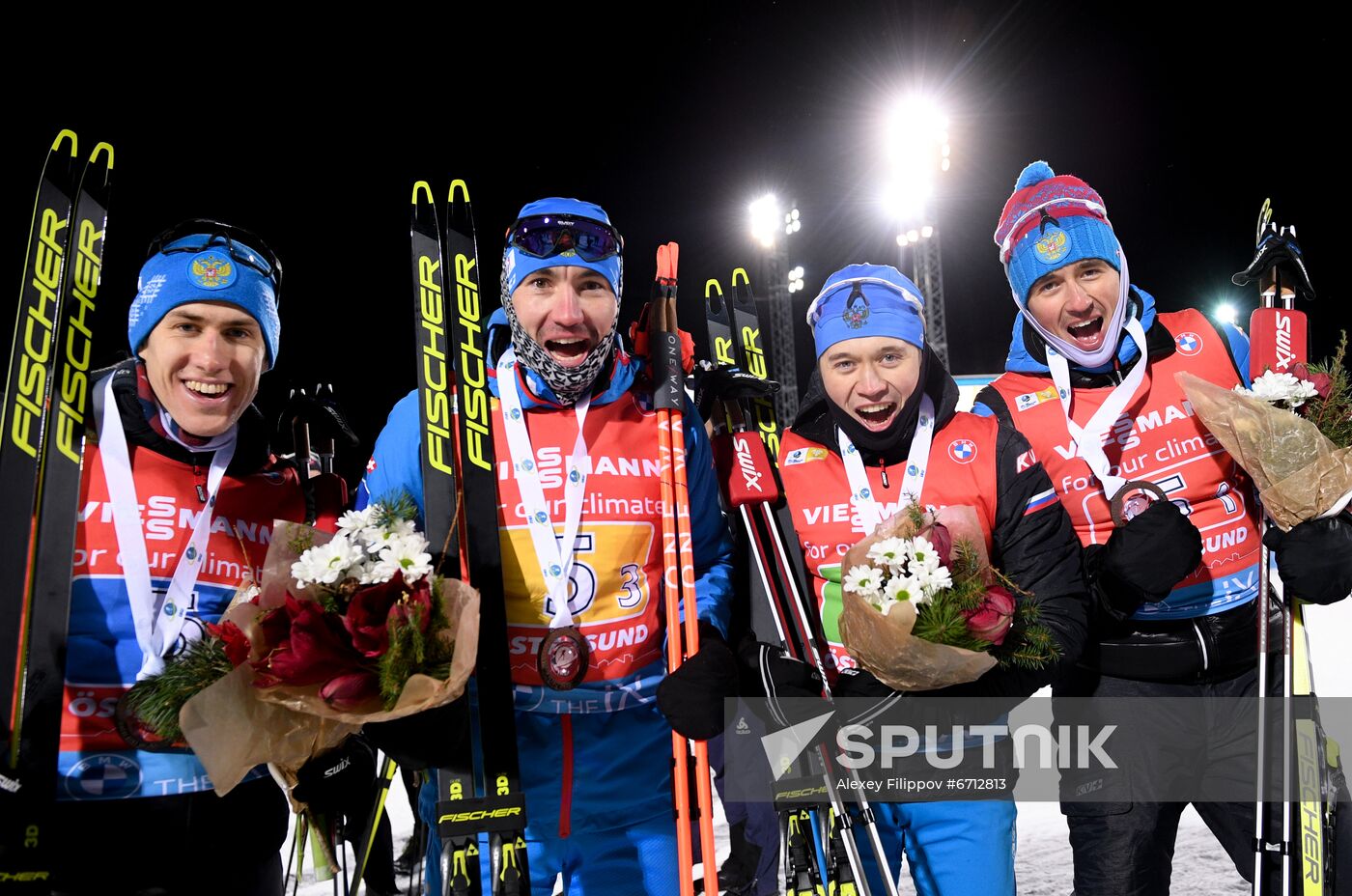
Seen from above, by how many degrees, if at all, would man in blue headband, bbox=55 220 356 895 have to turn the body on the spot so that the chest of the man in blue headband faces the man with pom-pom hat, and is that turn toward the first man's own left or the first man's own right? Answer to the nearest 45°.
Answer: approximately 90° to the first man's own left

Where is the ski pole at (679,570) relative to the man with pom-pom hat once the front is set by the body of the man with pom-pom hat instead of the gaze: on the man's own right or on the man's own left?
on the man's own right

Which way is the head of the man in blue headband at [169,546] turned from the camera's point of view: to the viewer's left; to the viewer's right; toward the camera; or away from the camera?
toward the camera

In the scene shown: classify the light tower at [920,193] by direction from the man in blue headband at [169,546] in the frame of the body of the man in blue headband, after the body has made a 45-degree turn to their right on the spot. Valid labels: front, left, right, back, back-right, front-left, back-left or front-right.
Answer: back

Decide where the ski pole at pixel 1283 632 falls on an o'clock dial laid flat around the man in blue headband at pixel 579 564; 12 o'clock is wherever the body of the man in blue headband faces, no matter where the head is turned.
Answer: The ski pole is roughly at 9 o'clock from the man in blue headband.

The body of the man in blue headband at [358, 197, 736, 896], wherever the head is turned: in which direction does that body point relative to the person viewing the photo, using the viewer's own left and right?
facing the viewer

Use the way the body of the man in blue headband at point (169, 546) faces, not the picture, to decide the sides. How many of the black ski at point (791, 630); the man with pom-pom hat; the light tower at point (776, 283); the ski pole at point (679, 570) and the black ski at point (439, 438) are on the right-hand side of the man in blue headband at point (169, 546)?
0

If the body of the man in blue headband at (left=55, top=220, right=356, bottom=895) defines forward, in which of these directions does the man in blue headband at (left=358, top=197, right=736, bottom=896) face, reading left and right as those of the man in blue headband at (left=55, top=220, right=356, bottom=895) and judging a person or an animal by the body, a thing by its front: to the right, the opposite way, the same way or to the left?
the same way

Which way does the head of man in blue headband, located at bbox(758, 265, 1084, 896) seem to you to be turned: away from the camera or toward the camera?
toward the camera

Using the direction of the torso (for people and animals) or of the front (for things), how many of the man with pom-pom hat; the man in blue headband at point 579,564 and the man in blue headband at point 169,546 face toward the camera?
3

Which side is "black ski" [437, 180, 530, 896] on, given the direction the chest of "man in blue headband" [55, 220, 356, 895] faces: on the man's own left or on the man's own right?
on the man's own left

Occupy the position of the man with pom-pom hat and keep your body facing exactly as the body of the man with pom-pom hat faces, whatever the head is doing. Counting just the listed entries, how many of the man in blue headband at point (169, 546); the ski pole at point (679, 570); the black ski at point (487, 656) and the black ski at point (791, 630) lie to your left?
0

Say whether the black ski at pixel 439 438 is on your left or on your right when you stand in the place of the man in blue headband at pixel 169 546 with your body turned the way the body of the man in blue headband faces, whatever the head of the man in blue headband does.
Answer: on your left

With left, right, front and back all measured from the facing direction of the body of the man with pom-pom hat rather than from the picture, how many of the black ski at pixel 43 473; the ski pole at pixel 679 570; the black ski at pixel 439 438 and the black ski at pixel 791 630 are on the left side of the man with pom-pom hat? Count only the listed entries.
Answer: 0

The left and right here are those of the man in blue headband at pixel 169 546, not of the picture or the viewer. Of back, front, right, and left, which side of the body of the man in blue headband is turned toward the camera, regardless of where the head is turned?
front

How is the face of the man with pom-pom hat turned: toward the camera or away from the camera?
toward the camera

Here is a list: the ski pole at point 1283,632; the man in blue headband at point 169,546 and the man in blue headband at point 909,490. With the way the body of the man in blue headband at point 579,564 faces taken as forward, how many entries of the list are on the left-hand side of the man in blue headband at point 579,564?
2

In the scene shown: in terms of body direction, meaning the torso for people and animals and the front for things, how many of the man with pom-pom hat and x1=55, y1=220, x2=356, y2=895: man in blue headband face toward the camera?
2
